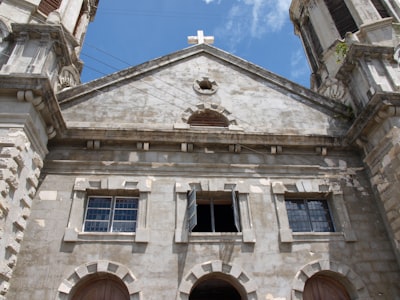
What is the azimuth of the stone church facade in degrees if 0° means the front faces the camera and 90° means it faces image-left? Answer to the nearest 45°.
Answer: approximately 0°
